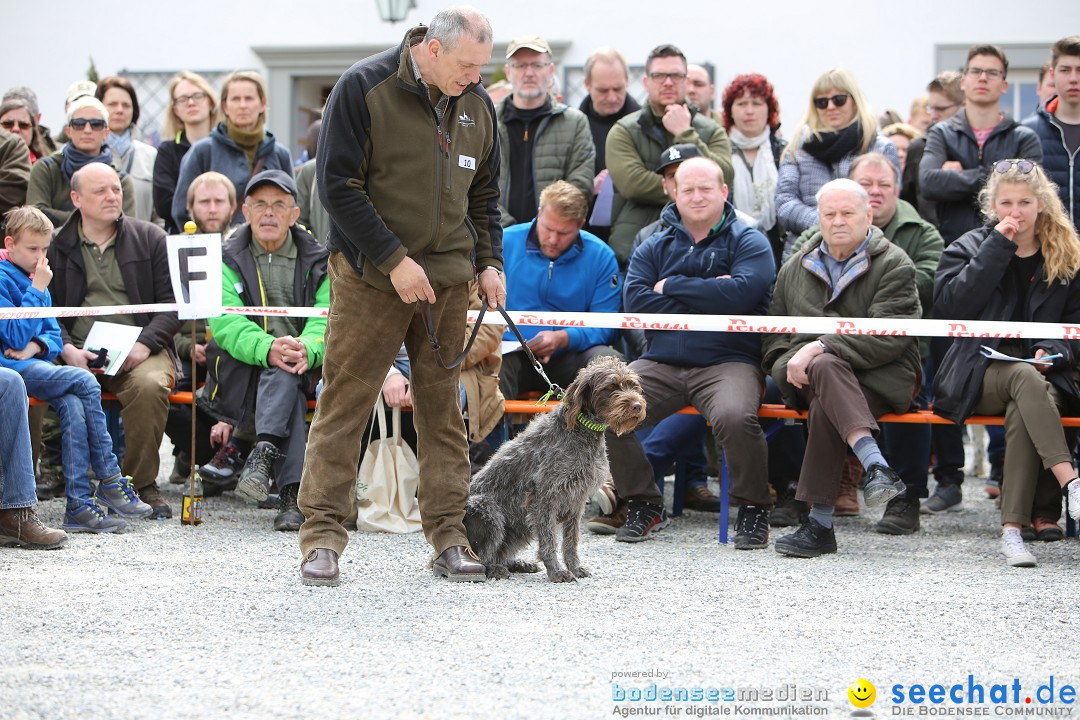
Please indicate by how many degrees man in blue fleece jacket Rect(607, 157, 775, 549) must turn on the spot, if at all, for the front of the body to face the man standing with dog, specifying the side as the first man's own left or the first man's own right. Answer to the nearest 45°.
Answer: approximately 45° to the first man's own right

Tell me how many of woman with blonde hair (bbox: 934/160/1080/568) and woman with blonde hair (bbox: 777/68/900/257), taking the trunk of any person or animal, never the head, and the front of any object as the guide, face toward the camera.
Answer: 2

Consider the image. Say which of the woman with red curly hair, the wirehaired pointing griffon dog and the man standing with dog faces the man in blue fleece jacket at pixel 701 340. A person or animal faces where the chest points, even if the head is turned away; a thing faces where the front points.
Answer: the woman with red curly hair

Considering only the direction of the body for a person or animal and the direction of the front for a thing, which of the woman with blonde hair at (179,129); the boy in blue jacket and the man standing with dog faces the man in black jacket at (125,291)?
the woman with blonde hair

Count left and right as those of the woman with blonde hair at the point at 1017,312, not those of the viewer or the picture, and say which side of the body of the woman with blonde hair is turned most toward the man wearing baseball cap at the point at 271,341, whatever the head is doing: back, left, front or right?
right

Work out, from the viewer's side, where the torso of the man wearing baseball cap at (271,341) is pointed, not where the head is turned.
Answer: toward the camera

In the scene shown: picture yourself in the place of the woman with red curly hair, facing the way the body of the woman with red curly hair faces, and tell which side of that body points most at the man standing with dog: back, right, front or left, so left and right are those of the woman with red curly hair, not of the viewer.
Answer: front

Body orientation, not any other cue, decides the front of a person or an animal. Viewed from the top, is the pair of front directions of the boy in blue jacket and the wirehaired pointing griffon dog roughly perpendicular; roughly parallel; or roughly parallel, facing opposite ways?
roughly parallel

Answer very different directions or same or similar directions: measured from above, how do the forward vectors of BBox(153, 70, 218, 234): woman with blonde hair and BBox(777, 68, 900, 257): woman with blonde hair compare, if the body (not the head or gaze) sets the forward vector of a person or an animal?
same or similar directions

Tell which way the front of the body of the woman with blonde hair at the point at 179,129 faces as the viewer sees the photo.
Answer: toward the camera

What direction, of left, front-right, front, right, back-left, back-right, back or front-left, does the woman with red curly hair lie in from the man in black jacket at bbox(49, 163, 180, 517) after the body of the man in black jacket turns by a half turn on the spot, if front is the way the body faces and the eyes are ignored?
right

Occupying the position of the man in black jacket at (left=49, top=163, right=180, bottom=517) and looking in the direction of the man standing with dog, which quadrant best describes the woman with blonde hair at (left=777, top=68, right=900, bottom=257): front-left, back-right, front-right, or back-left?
front-left

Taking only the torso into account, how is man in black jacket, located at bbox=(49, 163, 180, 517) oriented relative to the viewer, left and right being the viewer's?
facing the viewer

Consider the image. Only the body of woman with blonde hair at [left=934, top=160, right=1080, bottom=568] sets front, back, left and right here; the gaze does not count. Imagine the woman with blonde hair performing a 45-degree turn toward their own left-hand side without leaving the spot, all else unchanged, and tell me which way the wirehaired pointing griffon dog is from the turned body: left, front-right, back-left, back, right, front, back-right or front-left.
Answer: right

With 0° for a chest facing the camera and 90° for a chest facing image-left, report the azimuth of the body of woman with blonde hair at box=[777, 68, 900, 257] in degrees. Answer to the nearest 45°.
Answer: approximately 0°

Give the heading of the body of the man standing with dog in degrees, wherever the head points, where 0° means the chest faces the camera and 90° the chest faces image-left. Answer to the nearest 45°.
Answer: approximately 315°

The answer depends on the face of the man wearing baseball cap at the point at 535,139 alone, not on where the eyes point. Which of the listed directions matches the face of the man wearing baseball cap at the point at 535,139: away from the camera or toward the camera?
toward the camera

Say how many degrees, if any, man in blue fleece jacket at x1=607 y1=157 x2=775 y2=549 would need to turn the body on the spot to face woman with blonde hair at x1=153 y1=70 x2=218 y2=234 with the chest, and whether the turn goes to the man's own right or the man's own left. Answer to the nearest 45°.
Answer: approximately 135° to the man's own right
